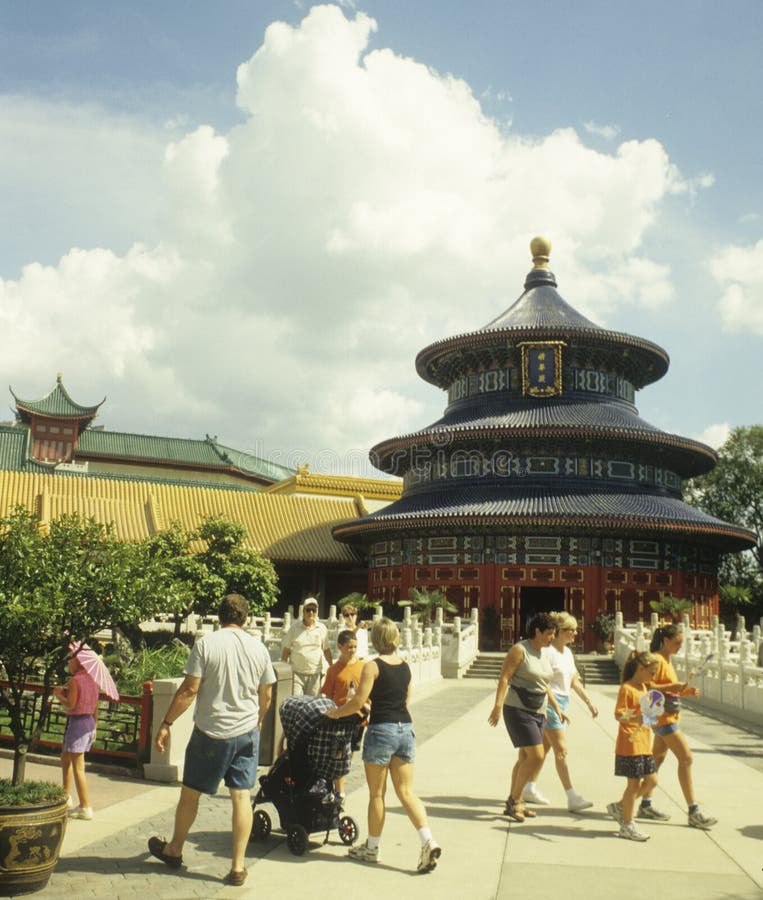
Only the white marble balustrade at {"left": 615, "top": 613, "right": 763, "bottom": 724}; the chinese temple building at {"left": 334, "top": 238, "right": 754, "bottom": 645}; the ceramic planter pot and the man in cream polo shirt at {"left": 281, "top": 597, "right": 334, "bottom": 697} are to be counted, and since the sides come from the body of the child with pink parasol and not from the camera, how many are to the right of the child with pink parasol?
3

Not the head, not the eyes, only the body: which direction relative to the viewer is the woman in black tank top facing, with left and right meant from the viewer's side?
facing away from the viewer and to the left of the viewer

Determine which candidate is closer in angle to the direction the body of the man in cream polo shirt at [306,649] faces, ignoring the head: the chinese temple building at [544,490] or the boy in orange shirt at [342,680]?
the boy in orange shirt

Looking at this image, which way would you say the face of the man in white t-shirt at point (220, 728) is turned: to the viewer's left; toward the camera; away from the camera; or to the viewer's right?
away from the camera

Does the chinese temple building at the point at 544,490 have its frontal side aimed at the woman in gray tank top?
yes
